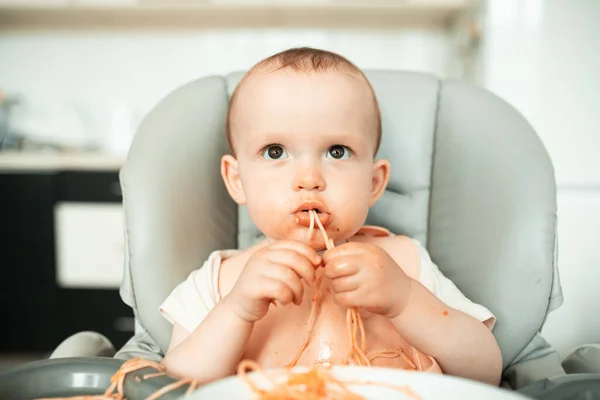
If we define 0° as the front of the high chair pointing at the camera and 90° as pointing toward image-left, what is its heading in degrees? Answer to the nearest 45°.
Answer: approximately 0°

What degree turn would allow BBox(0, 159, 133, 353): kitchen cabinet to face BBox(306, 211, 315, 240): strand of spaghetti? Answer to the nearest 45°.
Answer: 0° — it already faces it

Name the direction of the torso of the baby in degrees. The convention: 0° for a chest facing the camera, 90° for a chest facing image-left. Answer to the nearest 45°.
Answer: approximately 0°

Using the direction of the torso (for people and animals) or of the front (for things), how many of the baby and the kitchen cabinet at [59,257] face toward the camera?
2

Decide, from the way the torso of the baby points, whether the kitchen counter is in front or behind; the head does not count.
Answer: behind
